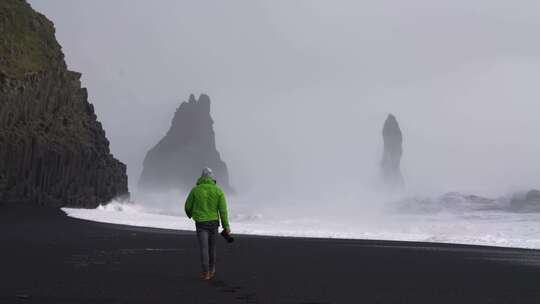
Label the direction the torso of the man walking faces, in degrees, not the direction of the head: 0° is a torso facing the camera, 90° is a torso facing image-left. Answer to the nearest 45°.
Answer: approximately 180°
